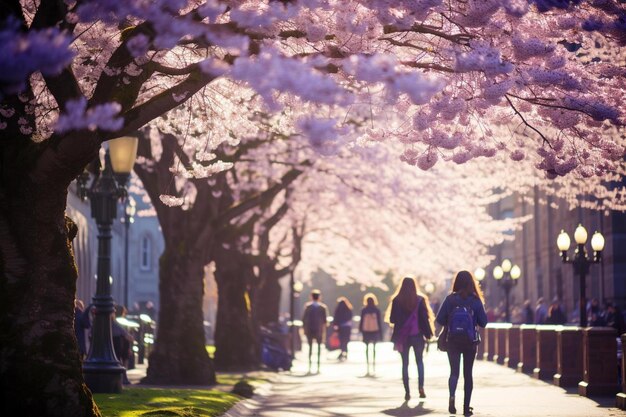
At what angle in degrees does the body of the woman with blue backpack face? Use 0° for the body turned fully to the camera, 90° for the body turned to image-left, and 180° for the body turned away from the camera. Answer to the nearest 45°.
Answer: approximately 180°

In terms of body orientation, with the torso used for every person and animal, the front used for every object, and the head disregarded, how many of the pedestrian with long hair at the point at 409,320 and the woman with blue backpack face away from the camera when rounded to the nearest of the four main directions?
2

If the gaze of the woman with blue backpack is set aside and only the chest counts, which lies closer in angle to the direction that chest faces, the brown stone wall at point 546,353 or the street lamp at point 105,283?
the brown stone wall

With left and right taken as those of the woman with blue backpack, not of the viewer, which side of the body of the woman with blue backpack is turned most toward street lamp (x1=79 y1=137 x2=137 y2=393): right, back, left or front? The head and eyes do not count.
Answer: left

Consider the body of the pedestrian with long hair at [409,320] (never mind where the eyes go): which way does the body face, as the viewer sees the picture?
away from the camera

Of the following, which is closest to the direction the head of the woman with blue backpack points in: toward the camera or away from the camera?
away from the camera

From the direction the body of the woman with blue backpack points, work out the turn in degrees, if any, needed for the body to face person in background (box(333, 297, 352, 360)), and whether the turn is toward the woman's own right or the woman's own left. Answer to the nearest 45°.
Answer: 0° — they already face them
